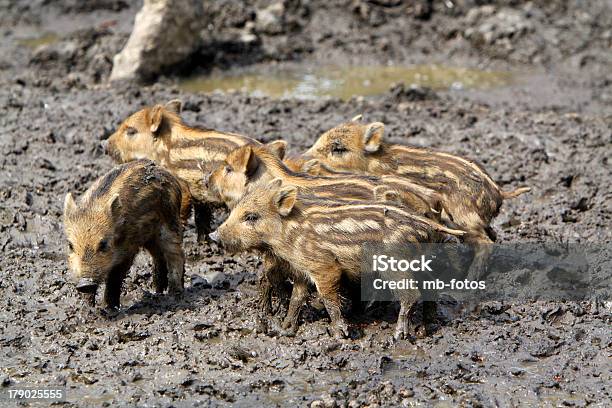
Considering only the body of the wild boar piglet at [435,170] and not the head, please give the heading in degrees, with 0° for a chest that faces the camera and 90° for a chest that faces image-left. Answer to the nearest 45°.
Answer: approximately 90°

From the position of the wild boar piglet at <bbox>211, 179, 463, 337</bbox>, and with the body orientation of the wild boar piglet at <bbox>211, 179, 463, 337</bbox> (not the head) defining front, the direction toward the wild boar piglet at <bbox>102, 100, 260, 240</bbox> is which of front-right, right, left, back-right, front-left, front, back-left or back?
front-right

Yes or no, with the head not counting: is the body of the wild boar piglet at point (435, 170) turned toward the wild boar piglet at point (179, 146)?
yes

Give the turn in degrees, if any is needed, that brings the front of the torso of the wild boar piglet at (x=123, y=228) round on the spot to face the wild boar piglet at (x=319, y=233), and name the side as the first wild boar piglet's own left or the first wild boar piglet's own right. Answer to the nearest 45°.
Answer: approximately 90° to the first wild boar piglet's own left

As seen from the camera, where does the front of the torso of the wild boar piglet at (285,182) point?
to the viewer's left

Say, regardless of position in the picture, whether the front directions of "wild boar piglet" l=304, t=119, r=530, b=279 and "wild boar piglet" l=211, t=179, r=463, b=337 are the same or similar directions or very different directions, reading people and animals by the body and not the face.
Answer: same or similar directions

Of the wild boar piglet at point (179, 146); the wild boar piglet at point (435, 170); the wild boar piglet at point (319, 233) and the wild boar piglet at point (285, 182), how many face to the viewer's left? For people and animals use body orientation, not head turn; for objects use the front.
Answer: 4

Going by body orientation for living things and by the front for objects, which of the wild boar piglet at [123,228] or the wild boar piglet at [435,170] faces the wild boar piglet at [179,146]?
the wild boar piglet at [435,170]

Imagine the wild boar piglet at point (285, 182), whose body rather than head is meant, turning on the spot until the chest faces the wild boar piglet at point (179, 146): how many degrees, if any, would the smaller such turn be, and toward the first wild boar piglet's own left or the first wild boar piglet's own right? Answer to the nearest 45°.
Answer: approximately 45° to the first wild boar piglet's own right

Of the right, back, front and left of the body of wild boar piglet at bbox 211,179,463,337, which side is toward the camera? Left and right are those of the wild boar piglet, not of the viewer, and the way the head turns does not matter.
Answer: left

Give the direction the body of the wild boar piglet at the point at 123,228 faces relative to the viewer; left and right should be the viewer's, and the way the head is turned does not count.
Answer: facing the viewer and to the left of the viewer

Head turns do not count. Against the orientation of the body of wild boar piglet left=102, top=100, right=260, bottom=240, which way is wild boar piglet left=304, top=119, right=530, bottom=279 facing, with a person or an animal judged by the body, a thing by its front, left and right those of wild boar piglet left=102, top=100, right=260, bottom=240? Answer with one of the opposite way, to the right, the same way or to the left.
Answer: the same way

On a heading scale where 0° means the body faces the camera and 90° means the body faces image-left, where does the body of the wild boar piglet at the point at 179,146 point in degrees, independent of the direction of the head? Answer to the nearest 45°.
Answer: approximately 90°

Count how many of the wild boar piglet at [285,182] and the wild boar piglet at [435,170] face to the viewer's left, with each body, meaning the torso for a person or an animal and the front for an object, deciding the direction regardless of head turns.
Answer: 2

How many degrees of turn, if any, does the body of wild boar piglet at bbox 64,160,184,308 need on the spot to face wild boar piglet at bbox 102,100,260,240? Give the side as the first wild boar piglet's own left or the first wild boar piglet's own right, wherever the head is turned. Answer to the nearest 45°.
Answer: approximately 135° to the first wild boar piglet's own right
